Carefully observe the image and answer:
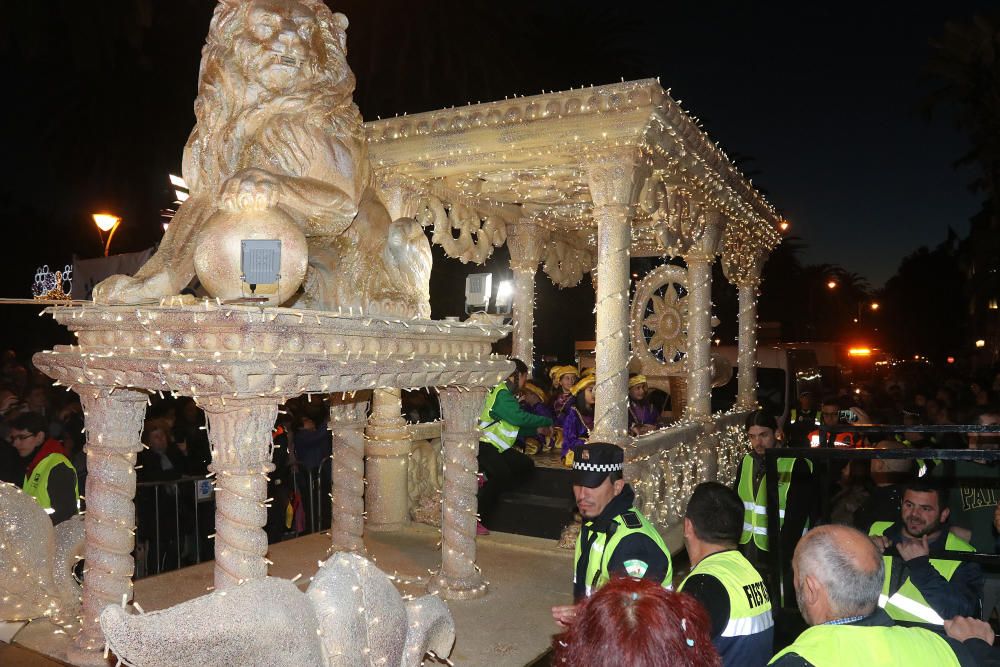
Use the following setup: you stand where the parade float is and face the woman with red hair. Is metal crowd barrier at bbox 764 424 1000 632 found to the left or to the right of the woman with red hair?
left

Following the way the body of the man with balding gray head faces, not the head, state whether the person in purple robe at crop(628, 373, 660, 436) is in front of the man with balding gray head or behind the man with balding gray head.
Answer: in front

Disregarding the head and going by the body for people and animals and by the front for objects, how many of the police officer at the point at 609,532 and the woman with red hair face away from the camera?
1

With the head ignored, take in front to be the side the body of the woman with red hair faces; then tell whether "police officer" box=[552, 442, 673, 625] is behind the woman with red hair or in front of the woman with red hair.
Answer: in front

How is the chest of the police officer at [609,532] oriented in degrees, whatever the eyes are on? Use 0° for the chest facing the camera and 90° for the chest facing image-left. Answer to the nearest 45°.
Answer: approximately 45°

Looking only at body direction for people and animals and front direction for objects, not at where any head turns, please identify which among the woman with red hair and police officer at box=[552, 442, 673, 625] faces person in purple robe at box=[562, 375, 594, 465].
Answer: the woman with red hair

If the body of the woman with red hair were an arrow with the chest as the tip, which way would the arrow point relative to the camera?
away from the camera

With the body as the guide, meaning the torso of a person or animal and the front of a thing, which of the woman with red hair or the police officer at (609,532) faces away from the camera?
the woman with red hair

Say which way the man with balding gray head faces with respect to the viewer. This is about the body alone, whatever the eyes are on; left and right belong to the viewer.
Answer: facing away from the viewer and to the left of the viewer

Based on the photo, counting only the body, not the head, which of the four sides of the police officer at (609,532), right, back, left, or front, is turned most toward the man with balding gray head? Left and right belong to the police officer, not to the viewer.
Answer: left

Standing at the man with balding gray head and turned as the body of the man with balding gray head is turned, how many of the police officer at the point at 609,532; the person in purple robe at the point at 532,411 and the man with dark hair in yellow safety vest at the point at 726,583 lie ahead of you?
3

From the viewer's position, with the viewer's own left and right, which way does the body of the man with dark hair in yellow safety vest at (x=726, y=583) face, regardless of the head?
facing away from the viewer and to the left of the viewer

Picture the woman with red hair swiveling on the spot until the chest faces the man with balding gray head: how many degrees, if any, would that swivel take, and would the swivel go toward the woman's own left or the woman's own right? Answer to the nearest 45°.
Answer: approximately 45° to the woman's own right

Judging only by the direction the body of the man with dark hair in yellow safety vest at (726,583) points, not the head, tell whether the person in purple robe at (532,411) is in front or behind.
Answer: in front

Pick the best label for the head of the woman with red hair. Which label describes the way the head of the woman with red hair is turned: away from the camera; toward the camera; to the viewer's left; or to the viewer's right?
away from the camera

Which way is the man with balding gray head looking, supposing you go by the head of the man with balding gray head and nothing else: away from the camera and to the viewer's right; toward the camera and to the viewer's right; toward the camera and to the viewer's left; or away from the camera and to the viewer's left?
away from the camera and to the viewer's left
